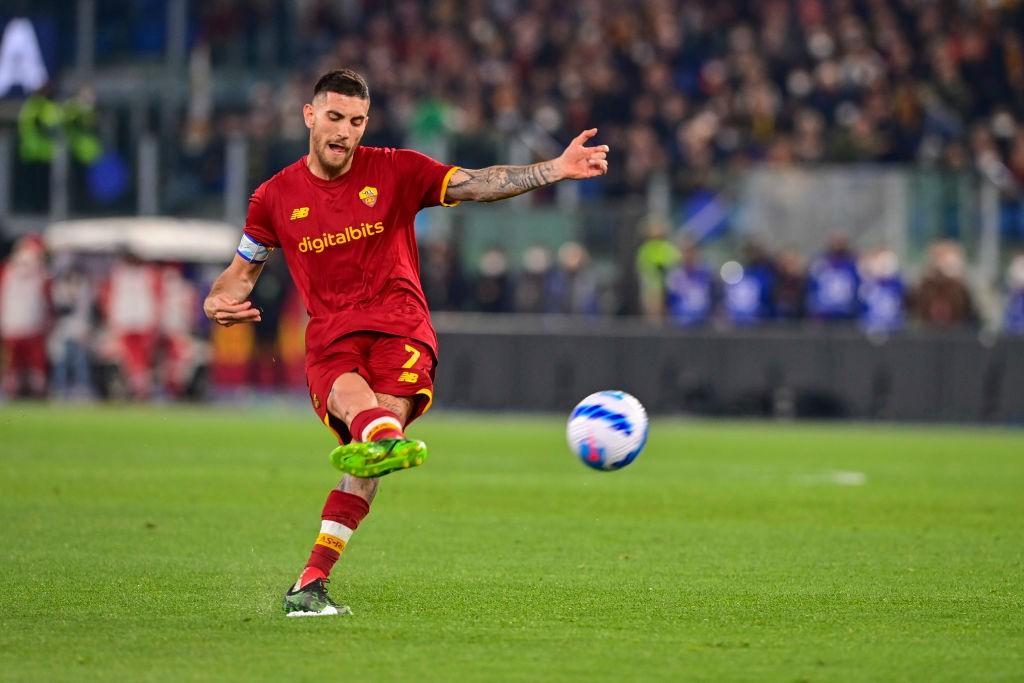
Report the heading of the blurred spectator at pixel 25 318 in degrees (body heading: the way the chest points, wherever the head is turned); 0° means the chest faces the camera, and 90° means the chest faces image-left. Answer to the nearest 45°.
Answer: approximately 0°

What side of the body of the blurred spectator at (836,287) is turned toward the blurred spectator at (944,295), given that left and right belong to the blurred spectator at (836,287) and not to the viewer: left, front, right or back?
left

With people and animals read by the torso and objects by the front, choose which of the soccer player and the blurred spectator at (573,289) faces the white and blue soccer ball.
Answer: the blurred spectator

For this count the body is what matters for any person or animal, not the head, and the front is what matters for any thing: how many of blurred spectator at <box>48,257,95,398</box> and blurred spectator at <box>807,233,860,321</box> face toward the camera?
2

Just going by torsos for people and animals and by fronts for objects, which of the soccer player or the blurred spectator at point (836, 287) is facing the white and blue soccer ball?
the blurred spectator

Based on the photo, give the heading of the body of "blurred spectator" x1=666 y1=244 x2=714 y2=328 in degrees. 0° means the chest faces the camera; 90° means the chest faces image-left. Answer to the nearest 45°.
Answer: approximately 0°

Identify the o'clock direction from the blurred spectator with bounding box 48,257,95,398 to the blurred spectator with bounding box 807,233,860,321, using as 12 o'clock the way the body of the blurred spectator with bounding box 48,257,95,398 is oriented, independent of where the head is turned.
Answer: the blurred spectator with bounding box 807,233,860,321 is roughly at 10 o'clock from the blurred spectator with bounding box 48,257,95,398.

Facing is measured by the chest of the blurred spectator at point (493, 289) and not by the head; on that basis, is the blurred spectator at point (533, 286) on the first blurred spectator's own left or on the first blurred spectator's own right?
on the first blurred spectator's own left
